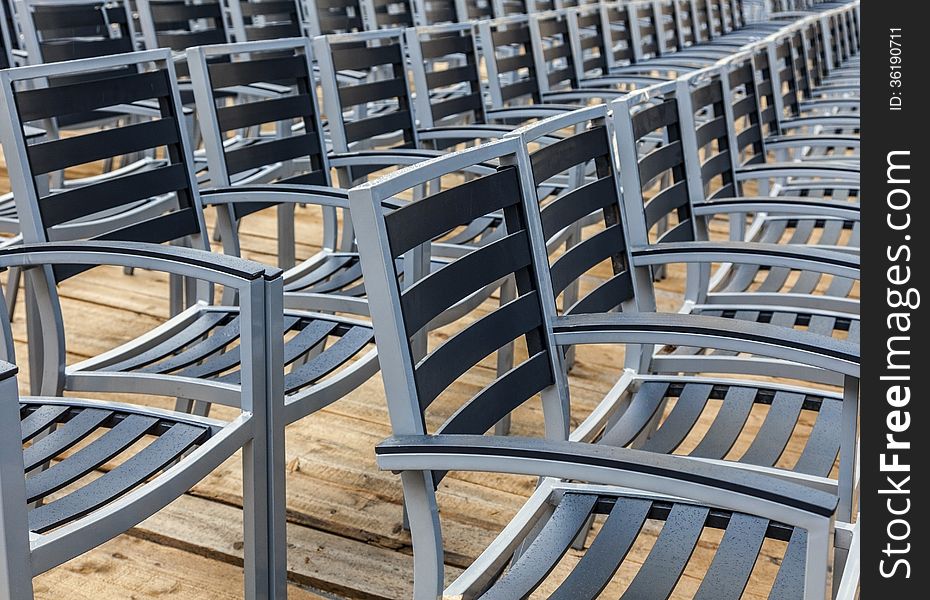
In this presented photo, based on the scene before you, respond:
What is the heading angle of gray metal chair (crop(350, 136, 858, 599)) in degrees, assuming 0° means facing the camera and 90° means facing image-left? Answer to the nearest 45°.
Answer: approximately 315°

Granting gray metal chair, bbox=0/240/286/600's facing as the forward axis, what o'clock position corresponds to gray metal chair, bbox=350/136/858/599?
gray metal chair, bbox=350/136/858/599 is roughly at 12 o'clock from gray metal chair, bbox=0/240/286/600.

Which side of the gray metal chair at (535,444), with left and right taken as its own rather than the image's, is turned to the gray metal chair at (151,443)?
back

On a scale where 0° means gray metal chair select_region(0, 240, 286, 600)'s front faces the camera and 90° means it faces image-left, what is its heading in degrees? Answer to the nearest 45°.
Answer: approximately 315°

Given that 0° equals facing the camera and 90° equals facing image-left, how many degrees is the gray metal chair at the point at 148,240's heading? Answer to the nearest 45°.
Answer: approximately 315°

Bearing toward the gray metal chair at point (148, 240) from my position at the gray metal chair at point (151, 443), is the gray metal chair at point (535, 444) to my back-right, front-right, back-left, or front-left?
back-right
